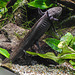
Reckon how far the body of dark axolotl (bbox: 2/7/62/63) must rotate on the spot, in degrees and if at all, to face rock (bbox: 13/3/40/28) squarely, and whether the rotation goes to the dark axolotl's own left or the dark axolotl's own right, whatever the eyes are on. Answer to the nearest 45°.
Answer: approximately 45° to the dark axolotl's own left

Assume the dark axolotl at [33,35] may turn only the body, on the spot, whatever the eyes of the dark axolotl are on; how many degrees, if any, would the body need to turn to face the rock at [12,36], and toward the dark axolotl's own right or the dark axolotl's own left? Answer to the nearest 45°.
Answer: approximately 90° to the dark axolotl's own left

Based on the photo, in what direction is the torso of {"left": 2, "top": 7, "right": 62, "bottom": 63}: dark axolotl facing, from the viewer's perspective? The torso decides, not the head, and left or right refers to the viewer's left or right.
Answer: facing away from the viewer and to the right of the viewer

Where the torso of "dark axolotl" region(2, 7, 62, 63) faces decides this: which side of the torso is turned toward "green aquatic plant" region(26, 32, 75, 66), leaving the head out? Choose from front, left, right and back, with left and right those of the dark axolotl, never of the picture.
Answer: right
